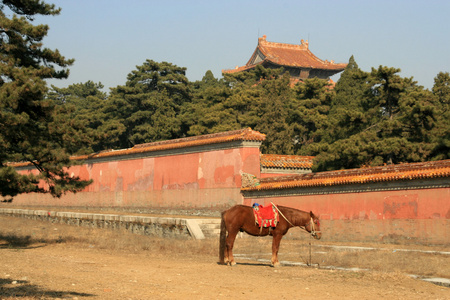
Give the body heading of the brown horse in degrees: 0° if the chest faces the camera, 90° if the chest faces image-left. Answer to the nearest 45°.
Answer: approximately 270°

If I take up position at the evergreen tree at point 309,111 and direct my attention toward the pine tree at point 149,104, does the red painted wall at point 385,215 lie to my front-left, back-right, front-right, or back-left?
back-left

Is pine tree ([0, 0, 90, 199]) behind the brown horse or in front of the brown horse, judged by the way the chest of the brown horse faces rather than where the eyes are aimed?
behind

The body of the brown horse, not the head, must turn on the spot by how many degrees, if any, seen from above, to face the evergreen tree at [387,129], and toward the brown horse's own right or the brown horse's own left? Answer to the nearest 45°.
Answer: approximately 45° to the brown horse's own left

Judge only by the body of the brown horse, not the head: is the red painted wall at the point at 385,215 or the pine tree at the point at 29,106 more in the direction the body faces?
the red painted wall

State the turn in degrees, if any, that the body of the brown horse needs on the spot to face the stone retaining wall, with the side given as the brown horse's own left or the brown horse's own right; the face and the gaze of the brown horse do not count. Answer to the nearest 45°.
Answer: approximately 135° to the brown horse's own left

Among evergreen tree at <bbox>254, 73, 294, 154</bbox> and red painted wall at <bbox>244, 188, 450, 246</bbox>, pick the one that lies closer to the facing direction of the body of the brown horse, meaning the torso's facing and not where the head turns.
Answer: the red painted wall

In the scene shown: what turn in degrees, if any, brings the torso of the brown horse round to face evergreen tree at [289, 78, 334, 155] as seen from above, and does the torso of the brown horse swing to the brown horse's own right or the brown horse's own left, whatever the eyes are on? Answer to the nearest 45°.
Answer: approximately 90° to the brown horse's own left

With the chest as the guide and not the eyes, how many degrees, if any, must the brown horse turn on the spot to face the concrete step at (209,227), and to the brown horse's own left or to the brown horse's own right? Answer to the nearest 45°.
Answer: approximately 90° to the brown horse's own left

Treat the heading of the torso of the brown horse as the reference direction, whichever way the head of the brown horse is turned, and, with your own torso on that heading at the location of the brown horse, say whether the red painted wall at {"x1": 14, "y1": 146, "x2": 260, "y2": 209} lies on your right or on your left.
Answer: on your left

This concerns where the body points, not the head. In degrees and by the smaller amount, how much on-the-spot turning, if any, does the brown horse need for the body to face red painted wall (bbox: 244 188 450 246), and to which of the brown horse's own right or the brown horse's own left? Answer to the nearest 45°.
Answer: approximately 45° to the brown horse's own left
